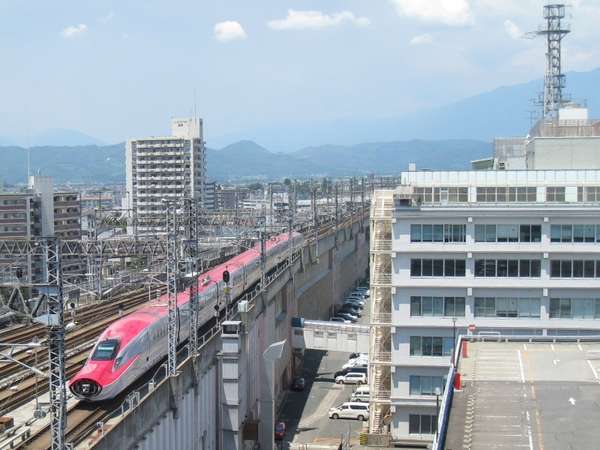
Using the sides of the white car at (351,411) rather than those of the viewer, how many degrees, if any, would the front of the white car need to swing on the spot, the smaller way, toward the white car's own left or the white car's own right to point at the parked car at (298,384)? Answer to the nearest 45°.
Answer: approximately 45° to the white car's own right

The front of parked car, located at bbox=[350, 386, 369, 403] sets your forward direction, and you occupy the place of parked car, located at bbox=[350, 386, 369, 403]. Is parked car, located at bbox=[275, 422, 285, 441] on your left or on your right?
on your left

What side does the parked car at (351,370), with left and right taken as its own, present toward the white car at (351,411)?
left

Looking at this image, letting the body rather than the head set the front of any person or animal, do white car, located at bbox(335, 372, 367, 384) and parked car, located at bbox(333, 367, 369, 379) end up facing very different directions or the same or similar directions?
same or similar directions

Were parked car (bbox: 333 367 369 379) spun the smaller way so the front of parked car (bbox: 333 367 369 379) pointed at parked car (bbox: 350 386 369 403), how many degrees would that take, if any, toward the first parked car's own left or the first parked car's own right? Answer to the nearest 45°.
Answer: approximately 90° to the first parked car's own left

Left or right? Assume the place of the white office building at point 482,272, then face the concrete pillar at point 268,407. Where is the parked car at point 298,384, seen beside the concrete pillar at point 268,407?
right

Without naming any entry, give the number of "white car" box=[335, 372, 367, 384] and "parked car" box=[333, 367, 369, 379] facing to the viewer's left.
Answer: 2

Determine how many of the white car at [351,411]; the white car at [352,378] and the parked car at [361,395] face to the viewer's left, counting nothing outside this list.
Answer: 3

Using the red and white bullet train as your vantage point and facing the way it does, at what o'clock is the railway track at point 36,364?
The railway track is roughly at 3 o'clock from the red and white bullet train.

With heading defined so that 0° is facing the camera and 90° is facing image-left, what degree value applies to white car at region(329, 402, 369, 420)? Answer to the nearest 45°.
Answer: approximately 90°

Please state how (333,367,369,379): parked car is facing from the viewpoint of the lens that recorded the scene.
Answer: facing to the left of the viewer

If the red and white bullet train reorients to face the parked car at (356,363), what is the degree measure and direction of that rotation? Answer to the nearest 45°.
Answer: approximately 180°

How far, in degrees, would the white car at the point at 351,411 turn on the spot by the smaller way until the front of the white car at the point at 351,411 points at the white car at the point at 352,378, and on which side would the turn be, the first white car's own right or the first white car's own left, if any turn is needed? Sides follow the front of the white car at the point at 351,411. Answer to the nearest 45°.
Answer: approximately 90° to the first white car's own right

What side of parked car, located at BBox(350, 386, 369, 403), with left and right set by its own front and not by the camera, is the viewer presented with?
left

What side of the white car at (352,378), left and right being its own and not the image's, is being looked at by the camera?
left

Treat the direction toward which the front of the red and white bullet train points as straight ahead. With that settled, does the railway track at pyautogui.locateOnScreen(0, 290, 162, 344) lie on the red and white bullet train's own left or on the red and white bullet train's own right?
on the red and white bullet train's own right
